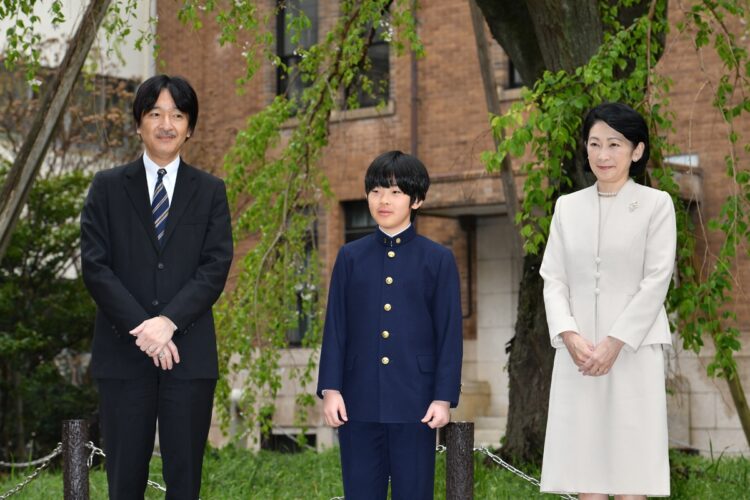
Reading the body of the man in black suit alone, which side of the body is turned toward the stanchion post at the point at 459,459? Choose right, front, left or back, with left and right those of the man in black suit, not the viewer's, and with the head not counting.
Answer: left

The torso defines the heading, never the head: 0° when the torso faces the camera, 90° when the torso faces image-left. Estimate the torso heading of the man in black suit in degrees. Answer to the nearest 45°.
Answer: approximately 0°

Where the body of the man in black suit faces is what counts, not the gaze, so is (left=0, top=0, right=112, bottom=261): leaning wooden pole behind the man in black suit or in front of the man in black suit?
behind

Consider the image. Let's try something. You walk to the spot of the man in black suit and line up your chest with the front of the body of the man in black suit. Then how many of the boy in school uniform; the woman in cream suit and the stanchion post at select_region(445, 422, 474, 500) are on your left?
3

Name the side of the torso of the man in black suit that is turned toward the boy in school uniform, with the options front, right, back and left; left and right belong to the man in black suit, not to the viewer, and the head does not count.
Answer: left

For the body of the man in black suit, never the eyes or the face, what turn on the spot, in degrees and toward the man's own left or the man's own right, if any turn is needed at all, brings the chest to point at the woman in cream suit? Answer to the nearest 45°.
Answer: approximately 90° to the man's own left
